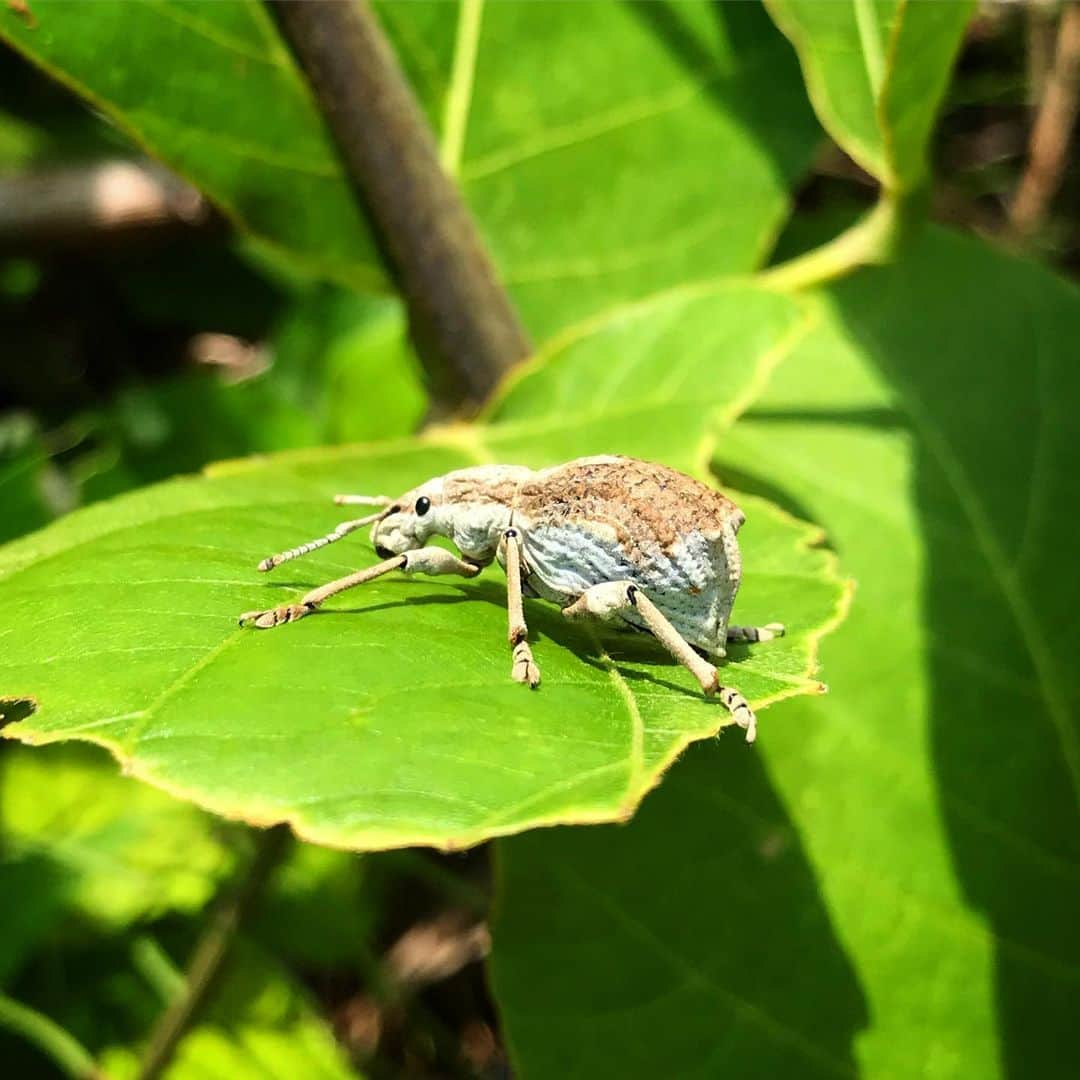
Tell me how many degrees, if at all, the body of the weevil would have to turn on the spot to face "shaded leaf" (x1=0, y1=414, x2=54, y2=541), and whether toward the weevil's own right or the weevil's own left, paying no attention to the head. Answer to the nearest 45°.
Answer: approximately 45° to the weevil's own right

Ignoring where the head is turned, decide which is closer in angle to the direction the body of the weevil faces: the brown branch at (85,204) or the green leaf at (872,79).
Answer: the brown branch

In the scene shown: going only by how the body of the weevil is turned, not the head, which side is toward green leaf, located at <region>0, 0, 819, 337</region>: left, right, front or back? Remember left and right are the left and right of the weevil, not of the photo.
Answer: right

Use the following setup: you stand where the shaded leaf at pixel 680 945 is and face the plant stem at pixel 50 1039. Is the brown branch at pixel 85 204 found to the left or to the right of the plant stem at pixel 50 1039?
right

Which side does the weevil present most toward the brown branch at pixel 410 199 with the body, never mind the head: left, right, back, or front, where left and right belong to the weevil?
right

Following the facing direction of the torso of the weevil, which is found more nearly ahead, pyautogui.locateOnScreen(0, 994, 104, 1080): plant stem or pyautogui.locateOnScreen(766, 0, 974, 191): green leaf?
the plant stem

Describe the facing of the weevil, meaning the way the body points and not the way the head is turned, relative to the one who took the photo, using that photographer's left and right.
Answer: facing to the left of the viewer

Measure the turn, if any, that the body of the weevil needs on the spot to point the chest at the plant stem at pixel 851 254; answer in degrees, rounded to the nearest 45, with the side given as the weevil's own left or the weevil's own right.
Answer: approximately 135° to the weevil's own right
